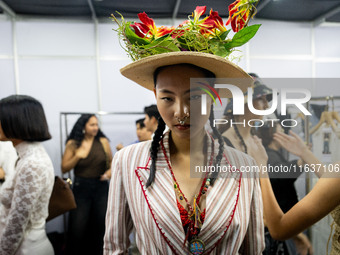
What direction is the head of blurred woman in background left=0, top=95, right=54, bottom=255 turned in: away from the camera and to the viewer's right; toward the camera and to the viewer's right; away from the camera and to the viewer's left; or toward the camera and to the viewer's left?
away from the camera and to the viewer's left

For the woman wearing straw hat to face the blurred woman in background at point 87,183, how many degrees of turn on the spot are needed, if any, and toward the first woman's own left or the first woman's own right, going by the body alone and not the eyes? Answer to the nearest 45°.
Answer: approximately 135° to the first woman's own right

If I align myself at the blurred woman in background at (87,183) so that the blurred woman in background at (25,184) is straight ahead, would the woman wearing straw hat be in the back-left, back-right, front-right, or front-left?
front-left

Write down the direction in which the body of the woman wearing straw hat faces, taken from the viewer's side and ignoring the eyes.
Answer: toward the camera

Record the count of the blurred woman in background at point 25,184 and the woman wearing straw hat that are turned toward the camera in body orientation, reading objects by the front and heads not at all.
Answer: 1

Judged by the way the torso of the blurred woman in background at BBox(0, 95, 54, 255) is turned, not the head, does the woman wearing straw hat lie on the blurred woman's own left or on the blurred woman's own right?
on the blurred woman's own left

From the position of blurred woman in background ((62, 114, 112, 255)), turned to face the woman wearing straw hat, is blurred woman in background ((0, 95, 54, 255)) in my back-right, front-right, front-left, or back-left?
front-right

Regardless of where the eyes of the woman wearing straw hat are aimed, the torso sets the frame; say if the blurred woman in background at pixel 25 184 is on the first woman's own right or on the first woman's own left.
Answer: on the first woman's own right

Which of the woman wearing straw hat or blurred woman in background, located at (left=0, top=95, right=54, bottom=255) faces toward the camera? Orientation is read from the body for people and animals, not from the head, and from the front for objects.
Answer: the woman wearing straw hat

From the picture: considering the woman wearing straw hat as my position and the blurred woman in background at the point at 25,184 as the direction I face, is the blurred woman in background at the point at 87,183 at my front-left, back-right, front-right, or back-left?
front-right

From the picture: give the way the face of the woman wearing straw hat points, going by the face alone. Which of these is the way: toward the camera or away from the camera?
toward the camera
